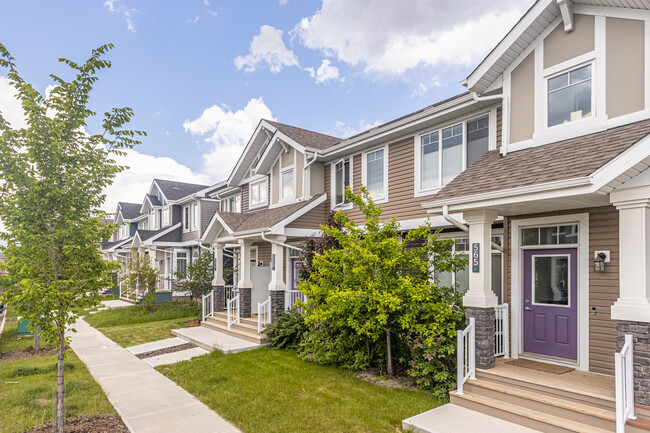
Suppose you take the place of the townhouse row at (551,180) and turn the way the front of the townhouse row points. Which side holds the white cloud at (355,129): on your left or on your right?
on your right

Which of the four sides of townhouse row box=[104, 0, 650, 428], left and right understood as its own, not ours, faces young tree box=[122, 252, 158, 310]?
right

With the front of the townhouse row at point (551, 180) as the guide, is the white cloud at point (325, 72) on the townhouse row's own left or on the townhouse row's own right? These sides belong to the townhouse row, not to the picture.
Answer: on the townhouse row's own right

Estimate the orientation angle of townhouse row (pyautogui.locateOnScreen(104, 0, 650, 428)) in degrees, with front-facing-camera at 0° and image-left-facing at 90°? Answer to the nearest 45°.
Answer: approximately 45°

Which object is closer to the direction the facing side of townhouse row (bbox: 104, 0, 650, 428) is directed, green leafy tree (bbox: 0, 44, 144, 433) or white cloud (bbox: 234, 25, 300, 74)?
the green leafy tree

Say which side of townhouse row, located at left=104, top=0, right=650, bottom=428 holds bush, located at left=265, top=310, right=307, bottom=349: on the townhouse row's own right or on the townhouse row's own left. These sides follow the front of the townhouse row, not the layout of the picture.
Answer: on the townhouse row's own right
